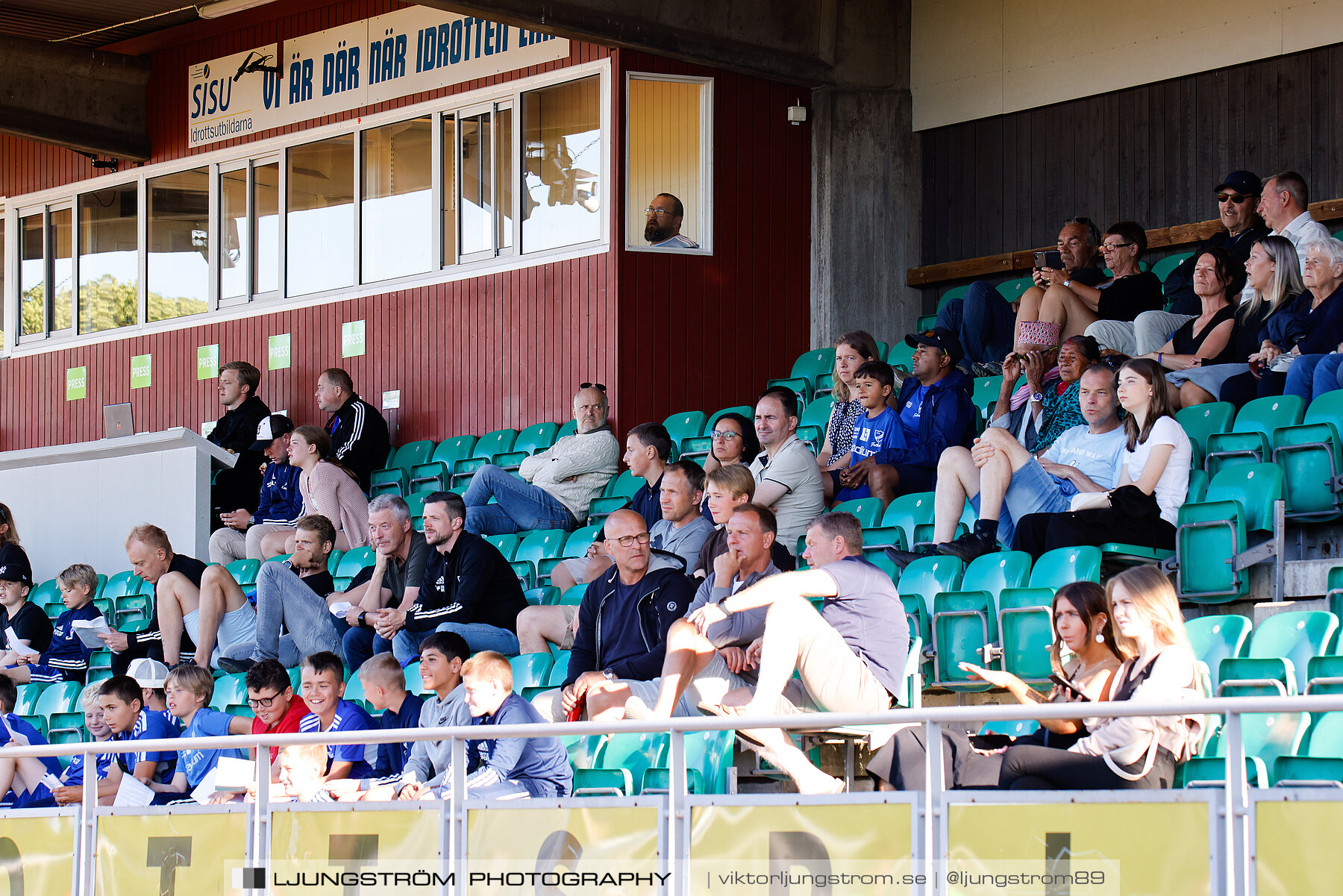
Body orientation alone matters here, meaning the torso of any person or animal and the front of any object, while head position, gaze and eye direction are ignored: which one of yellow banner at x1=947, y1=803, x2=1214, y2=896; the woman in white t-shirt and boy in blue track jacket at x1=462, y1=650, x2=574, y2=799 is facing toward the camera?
the yellow banner

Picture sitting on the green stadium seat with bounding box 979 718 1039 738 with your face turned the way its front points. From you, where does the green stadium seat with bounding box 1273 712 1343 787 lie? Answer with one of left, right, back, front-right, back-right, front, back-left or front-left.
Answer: left

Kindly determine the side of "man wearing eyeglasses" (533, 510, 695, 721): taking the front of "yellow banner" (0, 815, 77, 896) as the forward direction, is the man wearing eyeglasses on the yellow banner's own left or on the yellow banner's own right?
on the yellow banner's own left

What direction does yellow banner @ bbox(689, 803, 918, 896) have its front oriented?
toward the camera

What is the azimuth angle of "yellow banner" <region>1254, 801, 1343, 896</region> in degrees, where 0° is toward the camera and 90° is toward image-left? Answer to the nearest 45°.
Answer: approximately 0°

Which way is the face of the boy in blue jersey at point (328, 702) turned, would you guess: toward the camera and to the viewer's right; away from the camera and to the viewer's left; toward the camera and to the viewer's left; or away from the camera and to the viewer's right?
toward the camera and to the viewer's left

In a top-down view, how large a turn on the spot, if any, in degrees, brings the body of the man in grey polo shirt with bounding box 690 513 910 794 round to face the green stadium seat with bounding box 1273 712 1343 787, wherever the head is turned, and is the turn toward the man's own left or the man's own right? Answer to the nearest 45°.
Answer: approximately 135° to the man's own left

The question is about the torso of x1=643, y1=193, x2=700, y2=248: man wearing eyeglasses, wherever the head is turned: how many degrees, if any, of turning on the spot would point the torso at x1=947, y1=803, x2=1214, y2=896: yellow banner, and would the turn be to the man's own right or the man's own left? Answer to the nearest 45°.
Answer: approximately 45° to the man's own left

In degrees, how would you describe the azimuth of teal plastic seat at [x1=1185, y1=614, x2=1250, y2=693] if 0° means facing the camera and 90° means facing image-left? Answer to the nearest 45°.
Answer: approximately 45°

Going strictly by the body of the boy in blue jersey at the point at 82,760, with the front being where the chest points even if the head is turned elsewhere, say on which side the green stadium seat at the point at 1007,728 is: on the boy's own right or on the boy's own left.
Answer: on the boy's own left

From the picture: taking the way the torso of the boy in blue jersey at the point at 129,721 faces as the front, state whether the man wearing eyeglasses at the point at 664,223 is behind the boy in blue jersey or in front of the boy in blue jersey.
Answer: behind

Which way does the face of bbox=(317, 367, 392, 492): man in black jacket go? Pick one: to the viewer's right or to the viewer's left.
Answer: to the viewer's left

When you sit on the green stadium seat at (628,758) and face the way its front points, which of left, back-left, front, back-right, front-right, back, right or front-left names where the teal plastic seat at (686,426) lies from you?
back-right

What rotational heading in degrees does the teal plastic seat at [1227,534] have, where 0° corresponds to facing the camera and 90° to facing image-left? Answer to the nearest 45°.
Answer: approximately 45°

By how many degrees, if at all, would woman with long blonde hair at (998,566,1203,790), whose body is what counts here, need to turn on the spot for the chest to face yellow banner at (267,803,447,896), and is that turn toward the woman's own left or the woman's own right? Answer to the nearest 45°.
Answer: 0° — they already face it

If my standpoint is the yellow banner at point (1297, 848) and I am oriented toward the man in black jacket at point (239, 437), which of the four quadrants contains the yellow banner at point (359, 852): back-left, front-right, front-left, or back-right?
front-left
